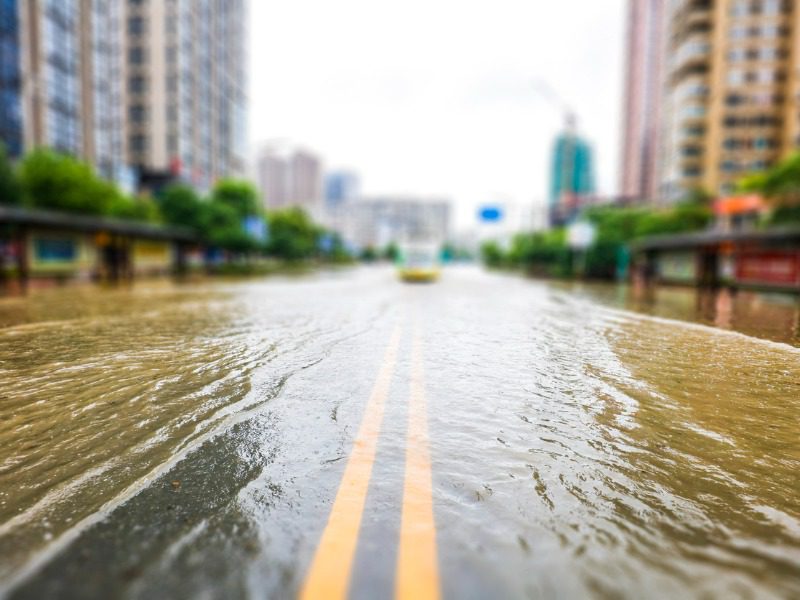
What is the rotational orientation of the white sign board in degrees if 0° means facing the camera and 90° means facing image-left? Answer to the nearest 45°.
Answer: approximately 0°

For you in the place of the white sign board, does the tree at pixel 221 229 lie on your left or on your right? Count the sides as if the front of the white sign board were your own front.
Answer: on your right

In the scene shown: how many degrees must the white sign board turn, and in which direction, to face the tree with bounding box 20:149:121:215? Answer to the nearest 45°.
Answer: approximately 45° to its right

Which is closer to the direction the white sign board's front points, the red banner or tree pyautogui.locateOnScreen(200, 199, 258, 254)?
the red banner

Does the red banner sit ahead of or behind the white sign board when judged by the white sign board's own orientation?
ahead

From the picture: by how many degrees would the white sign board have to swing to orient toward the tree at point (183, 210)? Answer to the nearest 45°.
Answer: approximately 90° to its right

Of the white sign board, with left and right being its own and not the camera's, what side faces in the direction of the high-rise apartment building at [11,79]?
right
